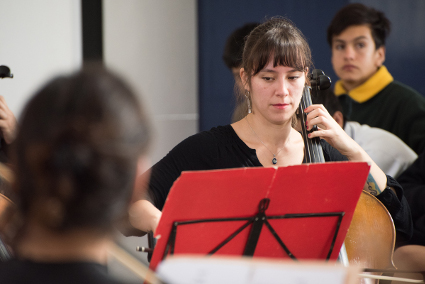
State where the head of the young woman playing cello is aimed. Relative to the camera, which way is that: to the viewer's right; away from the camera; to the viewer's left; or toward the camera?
toward the camera

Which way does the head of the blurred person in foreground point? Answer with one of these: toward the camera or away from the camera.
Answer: away from the camera

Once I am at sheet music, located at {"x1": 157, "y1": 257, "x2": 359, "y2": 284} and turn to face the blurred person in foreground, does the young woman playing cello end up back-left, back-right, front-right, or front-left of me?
back-right

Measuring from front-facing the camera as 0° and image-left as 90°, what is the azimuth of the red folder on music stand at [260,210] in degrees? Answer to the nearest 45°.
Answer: approximately 180°
